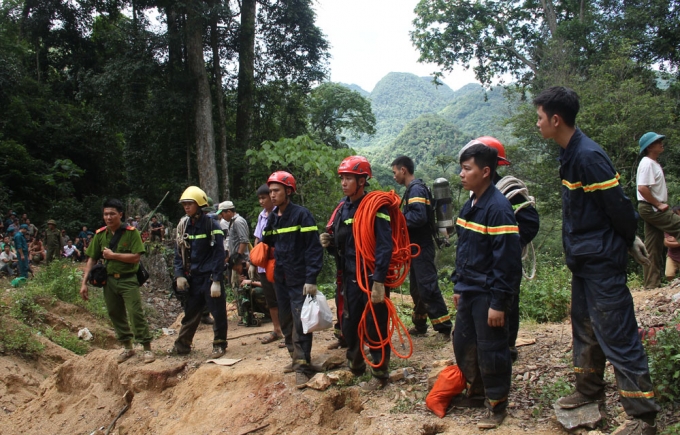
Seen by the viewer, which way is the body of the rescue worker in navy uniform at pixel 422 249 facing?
to the viewer's left

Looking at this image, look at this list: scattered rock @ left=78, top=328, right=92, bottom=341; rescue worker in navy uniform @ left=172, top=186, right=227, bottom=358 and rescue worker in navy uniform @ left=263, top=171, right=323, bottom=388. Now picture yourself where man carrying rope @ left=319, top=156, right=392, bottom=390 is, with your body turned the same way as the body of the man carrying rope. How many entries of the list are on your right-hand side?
3

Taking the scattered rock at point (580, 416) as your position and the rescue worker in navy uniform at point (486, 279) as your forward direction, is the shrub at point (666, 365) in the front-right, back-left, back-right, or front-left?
back-right

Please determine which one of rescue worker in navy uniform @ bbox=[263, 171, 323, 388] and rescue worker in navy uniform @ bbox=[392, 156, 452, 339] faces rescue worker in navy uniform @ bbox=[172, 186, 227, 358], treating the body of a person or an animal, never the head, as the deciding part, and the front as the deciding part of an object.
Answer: rescue worker in navy uniform @ bbox=[392, 156, 452, 339]

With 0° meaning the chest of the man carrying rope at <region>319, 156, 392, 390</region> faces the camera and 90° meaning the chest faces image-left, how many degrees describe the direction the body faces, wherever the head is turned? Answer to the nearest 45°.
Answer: approximately 45°

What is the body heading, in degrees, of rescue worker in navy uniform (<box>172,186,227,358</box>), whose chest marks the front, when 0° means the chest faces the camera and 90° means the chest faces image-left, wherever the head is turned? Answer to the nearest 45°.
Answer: approximately 45°

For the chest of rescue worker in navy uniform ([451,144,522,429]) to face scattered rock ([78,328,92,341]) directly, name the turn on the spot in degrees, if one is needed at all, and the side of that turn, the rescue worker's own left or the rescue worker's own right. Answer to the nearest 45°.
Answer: approximately 90° to the rescue worker's own right

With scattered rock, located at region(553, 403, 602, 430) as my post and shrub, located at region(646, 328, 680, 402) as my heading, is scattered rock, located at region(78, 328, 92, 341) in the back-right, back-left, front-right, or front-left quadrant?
back-left

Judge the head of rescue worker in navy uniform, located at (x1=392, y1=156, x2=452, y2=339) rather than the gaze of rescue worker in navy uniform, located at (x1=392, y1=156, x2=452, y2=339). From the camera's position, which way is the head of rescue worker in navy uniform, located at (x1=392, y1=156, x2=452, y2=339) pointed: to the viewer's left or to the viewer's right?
to the viewer's left

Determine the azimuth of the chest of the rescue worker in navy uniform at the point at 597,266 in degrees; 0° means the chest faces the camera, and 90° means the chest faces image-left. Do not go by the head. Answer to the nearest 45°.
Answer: approximately 90°
